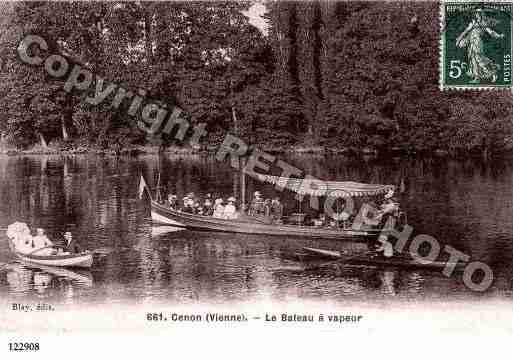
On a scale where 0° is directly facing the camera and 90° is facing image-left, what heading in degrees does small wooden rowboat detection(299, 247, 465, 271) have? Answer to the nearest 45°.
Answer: approximately 90°

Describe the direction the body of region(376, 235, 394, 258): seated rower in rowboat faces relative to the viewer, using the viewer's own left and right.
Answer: facing to the left of the viewer
